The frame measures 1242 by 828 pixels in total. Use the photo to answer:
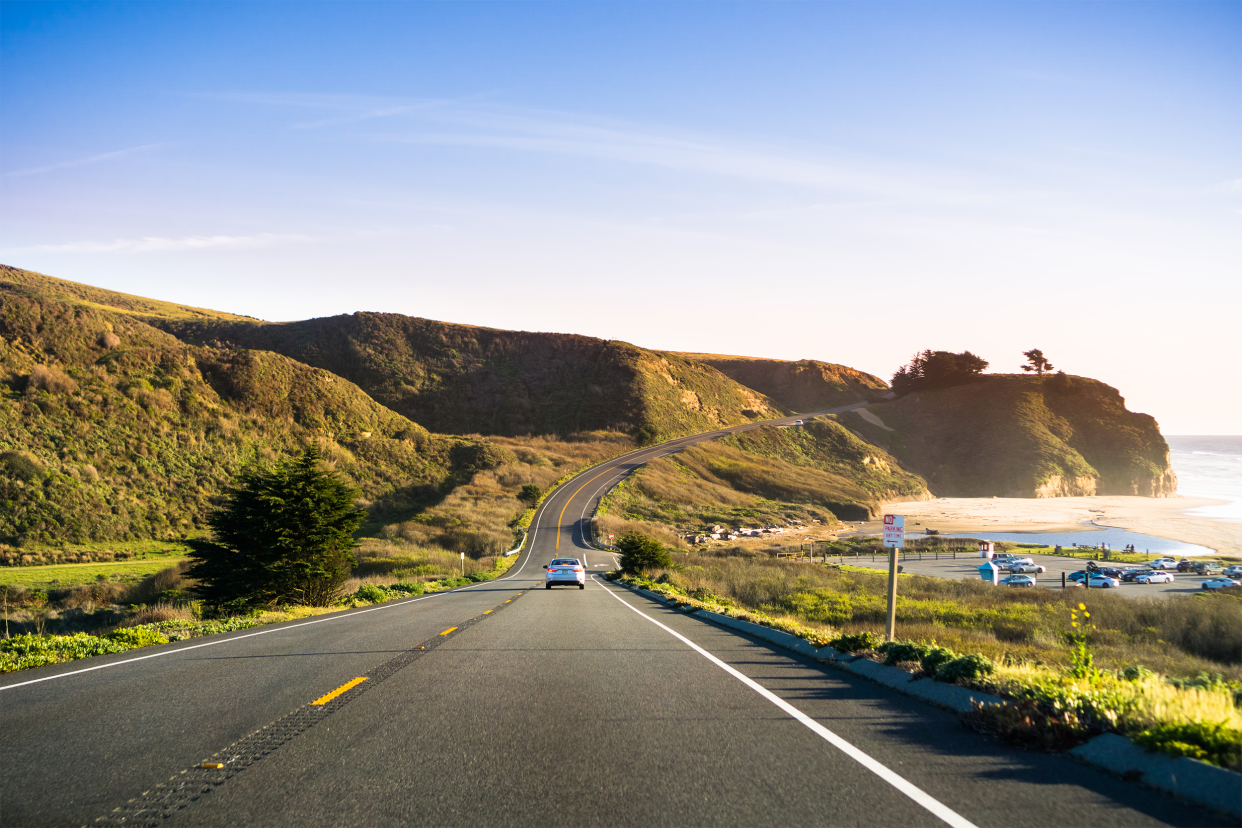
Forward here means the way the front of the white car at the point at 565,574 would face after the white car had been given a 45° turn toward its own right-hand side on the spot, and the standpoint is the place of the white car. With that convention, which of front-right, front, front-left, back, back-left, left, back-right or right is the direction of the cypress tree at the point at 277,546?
back

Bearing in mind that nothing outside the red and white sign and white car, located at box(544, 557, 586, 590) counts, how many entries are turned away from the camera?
1

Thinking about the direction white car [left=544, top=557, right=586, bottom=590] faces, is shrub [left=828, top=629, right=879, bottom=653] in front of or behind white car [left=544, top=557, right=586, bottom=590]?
behind

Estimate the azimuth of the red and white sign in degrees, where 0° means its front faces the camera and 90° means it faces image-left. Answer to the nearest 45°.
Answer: approximately 0°

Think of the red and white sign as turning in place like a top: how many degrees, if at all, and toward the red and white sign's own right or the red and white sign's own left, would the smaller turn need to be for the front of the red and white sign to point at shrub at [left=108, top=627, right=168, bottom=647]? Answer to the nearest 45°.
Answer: approximately 90° to the red and white sign's own right

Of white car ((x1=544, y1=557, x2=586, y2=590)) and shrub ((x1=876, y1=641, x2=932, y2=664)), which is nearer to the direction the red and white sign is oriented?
the shrub

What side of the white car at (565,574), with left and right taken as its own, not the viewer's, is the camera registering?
back

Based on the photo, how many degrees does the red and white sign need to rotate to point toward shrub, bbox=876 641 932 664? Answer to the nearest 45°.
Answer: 0° — it already faces it
